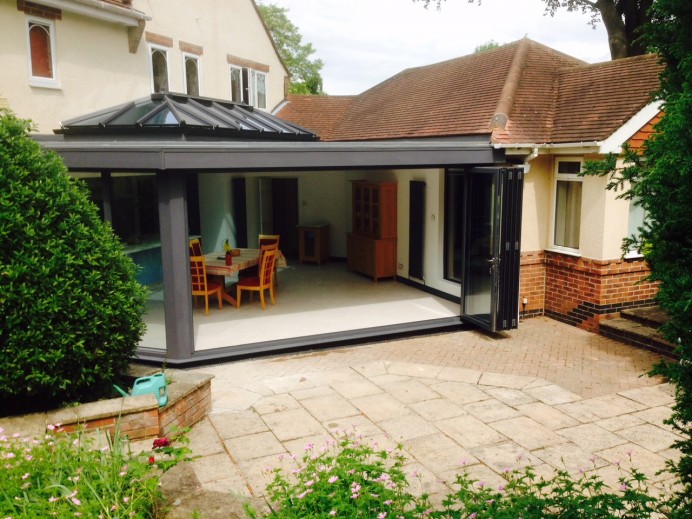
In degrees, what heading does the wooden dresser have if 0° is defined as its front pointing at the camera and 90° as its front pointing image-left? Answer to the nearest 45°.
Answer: approximately 45°

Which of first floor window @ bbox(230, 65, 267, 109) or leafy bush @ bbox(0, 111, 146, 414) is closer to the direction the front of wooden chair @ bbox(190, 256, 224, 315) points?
the first floor window

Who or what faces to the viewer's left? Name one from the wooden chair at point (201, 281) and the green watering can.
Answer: the green watering can

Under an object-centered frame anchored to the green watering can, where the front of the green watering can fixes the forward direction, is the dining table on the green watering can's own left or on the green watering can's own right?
on the green watering can's own right

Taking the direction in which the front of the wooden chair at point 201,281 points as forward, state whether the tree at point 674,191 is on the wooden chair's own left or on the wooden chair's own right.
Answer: on the wooden chair's own right

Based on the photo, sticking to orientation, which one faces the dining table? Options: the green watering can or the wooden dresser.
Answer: the wooden dresser

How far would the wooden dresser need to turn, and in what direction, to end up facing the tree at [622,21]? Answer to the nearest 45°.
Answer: approximately 180°

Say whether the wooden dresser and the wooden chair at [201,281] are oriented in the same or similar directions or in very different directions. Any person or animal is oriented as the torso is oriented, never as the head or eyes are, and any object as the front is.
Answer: very different directions

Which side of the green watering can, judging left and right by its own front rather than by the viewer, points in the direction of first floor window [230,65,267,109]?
right

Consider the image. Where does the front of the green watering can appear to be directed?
to the viewer's left

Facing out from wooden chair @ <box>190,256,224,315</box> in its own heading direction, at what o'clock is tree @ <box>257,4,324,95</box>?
The tree is roughly at 11 o'clock from the wooden chair.

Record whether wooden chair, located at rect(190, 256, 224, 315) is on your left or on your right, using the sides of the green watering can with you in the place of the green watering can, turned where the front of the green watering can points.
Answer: on your right

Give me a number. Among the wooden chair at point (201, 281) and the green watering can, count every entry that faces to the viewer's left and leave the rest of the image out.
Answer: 1

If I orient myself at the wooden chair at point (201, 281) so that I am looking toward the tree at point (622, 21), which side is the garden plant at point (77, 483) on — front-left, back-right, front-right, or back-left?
back-right
